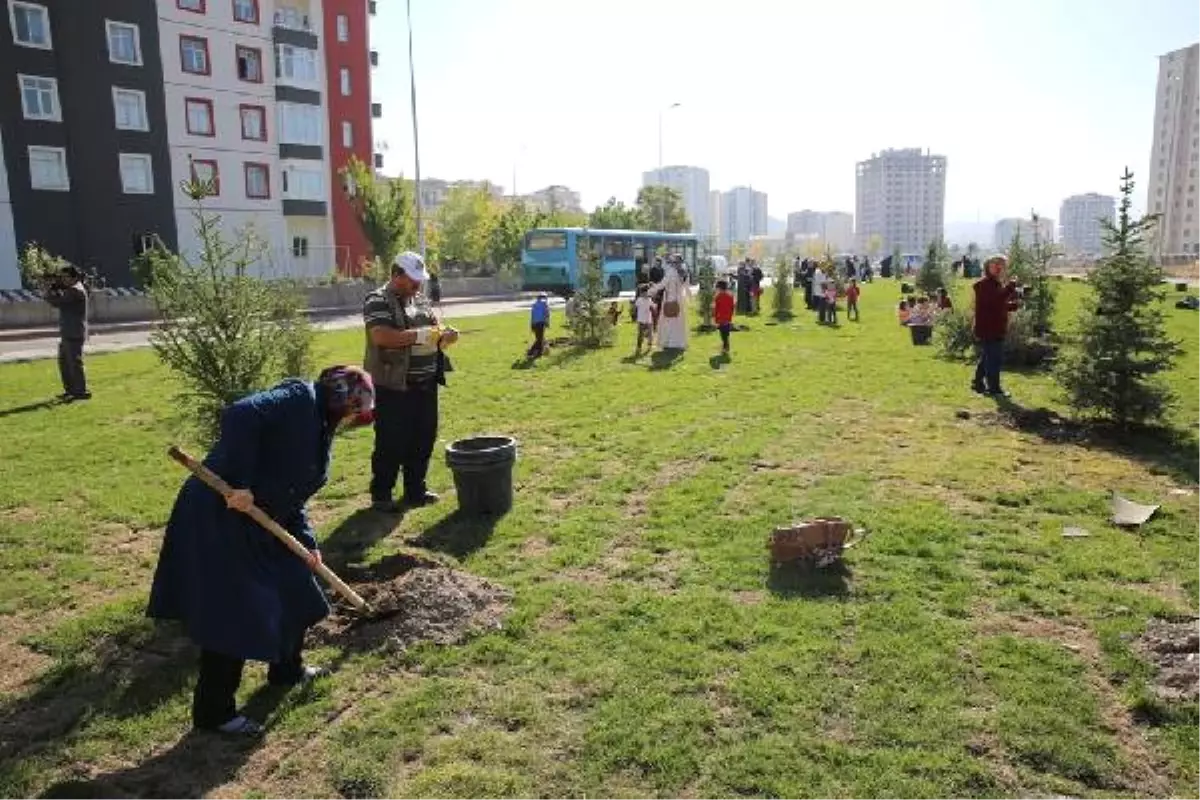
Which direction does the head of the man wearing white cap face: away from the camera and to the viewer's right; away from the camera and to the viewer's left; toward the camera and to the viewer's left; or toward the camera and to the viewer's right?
toward the camera and to the viewer's right

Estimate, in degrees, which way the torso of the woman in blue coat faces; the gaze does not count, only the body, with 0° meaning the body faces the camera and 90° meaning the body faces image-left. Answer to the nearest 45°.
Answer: approximately 270°

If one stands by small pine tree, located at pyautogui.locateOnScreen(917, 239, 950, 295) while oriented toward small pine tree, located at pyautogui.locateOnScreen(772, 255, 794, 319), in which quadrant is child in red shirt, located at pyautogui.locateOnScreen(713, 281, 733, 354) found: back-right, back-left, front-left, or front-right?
front-left

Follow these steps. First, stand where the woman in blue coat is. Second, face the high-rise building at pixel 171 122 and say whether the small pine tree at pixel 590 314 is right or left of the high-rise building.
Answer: right

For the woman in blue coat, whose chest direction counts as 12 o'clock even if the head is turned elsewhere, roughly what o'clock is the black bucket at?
The black bucket is roughly at 10 o'clock from the woman in blue coat.

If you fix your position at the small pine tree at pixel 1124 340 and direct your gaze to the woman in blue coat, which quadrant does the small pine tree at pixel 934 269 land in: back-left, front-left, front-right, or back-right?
back-right

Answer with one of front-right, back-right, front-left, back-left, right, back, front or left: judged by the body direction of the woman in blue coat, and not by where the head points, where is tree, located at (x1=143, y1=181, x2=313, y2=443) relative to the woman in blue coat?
left
